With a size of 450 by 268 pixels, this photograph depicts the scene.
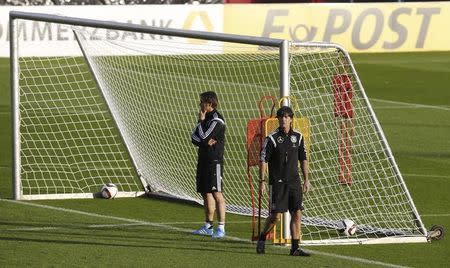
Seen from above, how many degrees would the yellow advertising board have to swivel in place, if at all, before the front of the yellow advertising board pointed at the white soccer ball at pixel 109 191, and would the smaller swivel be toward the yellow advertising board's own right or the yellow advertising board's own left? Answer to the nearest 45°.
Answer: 0° — it already faces it

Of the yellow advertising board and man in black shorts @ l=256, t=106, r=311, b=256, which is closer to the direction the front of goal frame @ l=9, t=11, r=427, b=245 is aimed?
the man in black shorts

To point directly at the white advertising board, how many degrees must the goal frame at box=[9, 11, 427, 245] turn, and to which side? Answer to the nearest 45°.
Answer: approximately 135° to its right

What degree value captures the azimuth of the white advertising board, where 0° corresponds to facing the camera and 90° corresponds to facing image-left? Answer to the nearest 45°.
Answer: approximately 0°

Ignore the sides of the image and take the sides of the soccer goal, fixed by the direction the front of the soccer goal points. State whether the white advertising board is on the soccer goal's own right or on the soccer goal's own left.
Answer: on the soccer goal's own right

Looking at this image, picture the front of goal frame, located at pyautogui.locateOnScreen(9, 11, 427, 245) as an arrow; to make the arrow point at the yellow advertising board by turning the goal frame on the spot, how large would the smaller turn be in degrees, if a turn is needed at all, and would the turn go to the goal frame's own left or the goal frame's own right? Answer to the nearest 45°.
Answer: approximately 135° to the goal frame's own right

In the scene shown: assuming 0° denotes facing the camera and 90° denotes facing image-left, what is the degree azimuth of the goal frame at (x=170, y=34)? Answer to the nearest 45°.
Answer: approximately 45°

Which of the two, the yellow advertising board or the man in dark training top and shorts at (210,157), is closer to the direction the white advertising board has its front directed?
the man in dark training top and shorts

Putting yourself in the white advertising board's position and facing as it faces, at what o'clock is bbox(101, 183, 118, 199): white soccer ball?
The white soccer ball is roughly at 12 o'clock from the white advertising board.

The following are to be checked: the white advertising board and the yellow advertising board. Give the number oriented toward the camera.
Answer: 2

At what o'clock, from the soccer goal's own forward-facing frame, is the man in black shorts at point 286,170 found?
The man in black shorts is roughly at 10 o'clock from the soccer goal.
